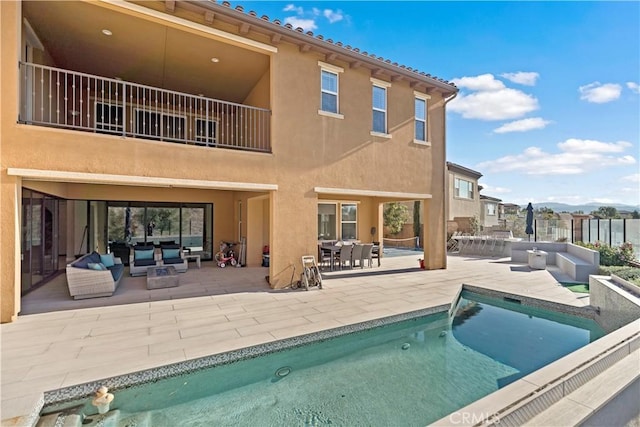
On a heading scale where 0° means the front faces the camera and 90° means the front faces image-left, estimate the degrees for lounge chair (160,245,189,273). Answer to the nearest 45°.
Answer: approximately 0°

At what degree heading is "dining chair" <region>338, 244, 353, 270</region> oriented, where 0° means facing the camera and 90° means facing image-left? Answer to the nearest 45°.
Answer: approximately 135°

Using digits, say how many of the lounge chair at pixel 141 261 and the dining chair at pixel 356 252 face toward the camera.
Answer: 1

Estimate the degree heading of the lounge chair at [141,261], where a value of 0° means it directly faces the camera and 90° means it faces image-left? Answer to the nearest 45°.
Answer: approximately 0°

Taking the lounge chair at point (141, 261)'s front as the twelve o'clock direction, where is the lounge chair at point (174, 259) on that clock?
the lounge chair at point (174, 259) is roughly at 9 o'clock from the lounge chair at point (141, 261).

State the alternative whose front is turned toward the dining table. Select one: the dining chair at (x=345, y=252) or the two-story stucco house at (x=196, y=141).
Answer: the dining chair
